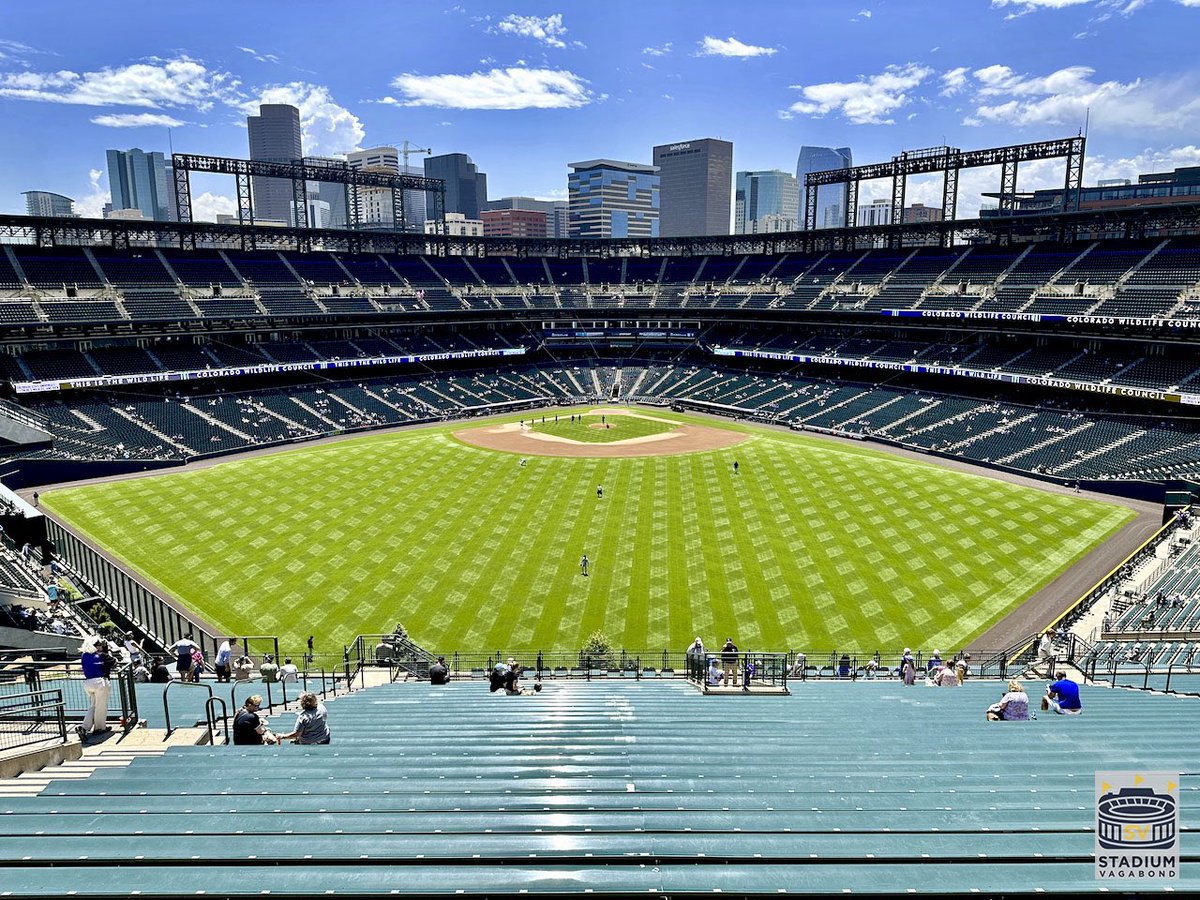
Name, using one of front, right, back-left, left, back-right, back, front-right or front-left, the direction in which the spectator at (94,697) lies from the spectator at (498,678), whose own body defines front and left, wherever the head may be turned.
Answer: back-left

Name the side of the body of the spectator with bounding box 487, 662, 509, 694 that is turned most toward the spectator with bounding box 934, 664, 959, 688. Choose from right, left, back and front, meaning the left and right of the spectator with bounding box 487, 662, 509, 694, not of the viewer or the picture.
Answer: right

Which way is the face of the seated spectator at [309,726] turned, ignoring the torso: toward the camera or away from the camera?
away from the camera

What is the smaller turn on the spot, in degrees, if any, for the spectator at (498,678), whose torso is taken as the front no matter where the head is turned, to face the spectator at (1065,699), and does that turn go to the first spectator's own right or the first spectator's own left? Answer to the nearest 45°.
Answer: approximately 135° to the first spectator's own right

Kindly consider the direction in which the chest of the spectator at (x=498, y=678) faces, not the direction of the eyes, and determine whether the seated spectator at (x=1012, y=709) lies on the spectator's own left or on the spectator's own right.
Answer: on the spectator's own right

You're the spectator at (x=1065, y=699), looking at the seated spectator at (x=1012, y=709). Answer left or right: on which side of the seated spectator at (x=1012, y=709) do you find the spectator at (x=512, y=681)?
right

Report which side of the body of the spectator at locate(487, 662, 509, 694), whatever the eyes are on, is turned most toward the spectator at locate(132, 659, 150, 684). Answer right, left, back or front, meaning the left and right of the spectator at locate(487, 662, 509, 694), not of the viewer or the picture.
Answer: left

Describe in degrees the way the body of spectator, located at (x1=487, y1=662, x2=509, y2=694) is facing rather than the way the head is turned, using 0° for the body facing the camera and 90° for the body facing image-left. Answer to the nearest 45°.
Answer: approximately 180°

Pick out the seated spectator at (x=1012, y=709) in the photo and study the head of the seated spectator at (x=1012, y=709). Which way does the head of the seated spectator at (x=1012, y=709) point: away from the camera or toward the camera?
away from the camera
